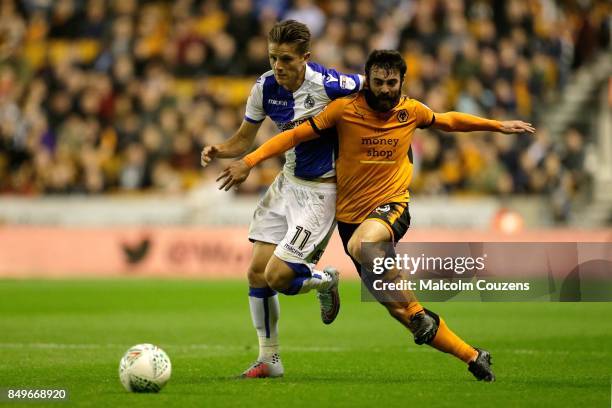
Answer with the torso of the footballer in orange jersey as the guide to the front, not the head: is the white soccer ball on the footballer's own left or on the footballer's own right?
on the footballer's own right

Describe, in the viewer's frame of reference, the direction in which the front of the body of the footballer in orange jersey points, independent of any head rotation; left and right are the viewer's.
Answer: facing the viewer
